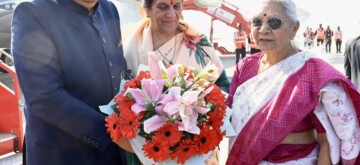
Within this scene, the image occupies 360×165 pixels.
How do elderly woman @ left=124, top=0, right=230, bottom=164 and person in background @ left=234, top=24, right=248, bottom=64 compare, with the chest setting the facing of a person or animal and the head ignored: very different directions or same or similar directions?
same or similar directions

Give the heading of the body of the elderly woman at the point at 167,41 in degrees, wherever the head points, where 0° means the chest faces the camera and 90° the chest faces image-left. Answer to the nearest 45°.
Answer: approximately 0°

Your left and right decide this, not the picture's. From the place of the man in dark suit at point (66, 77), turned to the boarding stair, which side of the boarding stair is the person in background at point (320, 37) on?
right

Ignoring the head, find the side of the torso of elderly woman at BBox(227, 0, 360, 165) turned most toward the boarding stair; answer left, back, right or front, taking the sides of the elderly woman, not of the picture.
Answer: right

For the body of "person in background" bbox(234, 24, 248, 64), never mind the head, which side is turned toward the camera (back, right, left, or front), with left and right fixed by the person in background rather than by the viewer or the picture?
front

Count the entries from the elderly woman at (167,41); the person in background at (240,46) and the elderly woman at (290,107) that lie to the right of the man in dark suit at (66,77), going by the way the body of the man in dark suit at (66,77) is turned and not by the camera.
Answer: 0

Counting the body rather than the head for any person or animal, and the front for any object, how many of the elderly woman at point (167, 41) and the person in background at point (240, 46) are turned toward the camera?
2

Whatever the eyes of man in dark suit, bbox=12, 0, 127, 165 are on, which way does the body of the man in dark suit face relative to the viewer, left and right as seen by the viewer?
facing the viewer and to the right of the viewer

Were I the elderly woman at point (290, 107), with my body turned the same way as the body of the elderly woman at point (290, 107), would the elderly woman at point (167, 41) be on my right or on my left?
on my right

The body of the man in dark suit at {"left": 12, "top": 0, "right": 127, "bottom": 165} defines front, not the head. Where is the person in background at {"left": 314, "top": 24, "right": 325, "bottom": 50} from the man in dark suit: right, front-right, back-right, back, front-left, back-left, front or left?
left

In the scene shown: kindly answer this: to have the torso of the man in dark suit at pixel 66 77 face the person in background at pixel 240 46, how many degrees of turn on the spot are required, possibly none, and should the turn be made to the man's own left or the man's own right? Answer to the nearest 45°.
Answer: approximately 90° to the man's own left

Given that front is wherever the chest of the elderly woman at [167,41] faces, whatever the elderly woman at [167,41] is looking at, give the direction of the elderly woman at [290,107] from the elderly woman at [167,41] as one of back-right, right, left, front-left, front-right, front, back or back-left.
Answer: front-left

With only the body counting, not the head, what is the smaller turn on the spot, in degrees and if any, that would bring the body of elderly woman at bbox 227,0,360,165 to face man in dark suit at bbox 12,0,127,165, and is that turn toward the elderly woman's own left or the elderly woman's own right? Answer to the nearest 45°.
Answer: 0° — they already face them

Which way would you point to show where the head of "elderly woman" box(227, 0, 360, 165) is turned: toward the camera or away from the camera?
toward the camera

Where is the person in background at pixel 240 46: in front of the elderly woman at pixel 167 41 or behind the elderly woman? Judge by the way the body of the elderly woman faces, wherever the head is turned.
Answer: behind

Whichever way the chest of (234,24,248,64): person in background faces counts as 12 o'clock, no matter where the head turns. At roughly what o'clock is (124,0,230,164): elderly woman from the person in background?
The elderly woman is roughly at 12 o'clock from the person in background.

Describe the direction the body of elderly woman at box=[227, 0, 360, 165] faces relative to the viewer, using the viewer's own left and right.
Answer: facing the viewer and to the left of the viewer
